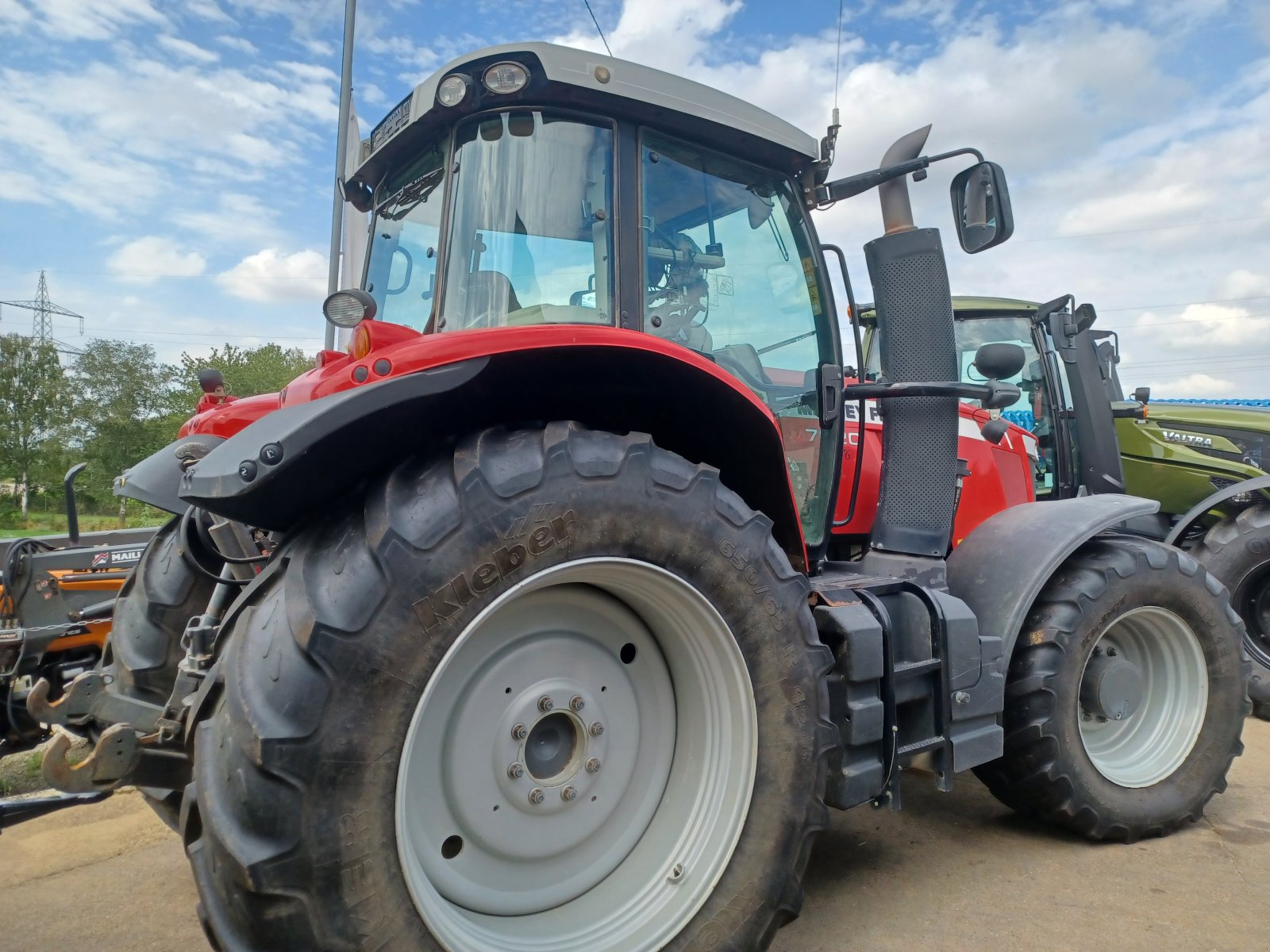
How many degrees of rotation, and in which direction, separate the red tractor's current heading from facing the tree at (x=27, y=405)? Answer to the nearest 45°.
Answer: approximately 90° to its left

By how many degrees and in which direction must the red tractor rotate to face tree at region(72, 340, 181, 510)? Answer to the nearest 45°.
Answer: approximately 90° to its left

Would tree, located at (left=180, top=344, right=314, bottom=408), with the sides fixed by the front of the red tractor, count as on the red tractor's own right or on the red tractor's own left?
on the red tractor's own left

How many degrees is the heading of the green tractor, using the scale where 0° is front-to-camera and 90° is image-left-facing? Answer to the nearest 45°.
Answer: approximately 270°

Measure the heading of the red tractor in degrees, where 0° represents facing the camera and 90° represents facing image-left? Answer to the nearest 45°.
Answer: approximately 225°

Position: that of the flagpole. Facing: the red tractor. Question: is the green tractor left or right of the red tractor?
left

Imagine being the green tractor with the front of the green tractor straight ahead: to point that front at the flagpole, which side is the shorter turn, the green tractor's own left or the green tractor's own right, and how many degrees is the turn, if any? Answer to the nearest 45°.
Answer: approximately 180°
